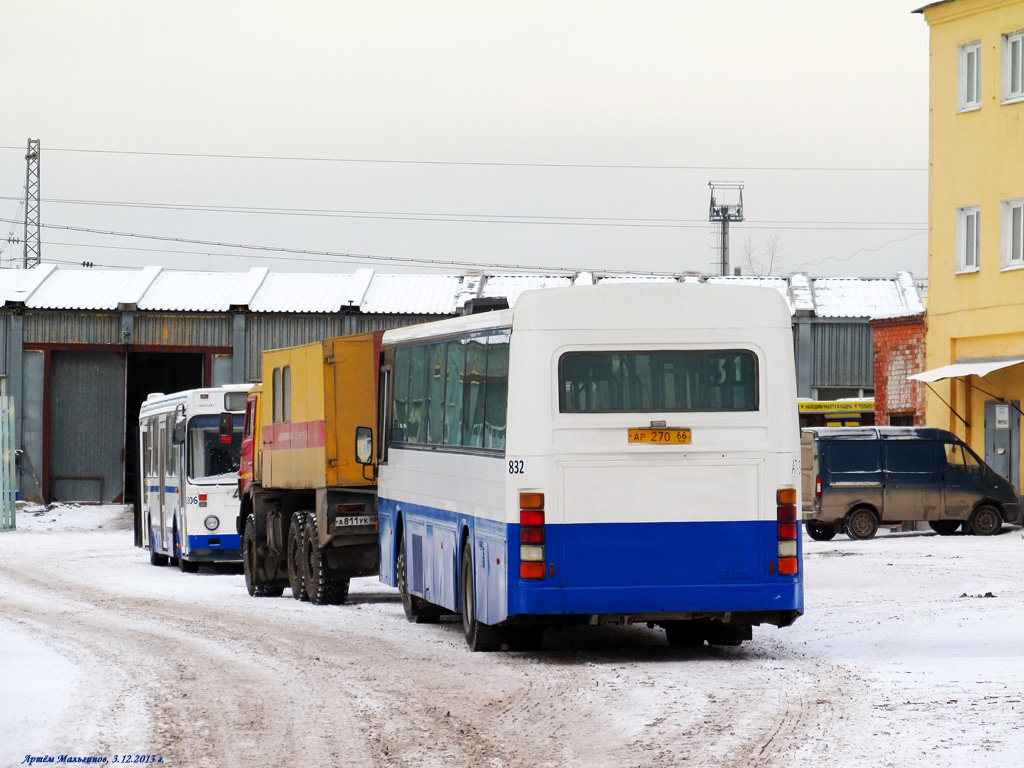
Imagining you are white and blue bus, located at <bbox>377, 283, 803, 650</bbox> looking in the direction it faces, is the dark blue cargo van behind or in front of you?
in front

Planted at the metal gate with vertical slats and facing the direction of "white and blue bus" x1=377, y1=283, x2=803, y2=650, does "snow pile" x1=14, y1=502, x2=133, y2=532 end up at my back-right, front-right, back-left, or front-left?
back-left

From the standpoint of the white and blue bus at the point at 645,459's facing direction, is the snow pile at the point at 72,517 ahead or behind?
ahead

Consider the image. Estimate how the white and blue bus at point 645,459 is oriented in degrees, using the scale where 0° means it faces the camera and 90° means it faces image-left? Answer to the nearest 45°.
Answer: approximately 180°

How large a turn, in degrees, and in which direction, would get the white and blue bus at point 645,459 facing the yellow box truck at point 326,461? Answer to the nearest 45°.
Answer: approximately 45° to its left

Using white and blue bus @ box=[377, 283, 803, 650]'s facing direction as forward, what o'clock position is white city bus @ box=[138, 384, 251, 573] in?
The white city bus is roughly at 11 o'clock from the white and blue bus.
